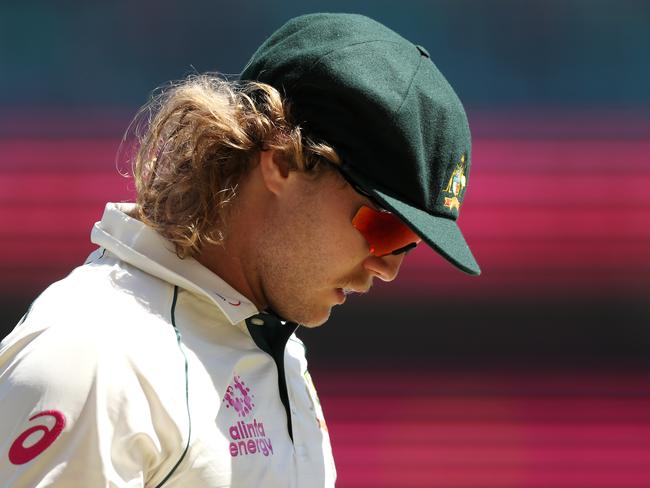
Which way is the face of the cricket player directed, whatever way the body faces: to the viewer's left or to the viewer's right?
to the viewer's right

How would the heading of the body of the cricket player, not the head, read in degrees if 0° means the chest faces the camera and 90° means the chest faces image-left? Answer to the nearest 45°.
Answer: approximately 315°
